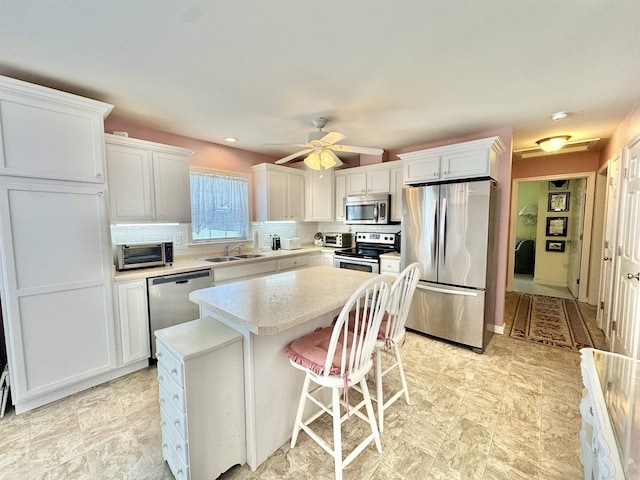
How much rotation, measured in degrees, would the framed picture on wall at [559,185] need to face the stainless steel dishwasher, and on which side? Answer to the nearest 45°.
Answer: approximately 45° to its right

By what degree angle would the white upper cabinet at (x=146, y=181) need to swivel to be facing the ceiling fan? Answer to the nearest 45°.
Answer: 0° — it already faces it

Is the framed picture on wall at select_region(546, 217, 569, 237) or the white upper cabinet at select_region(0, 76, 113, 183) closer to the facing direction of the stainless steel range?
the white upper cabinet

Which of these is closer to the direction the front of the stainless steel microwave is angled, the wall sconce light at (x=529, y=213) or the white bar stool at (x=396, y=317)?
the white bar stool

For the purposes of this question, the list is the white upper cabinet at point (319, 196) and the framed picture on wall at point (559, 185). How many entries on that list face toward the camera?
2

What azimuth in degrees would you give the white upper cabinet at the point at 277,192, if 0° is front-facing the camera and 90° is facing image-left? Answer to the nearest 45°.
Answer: approximately 315°

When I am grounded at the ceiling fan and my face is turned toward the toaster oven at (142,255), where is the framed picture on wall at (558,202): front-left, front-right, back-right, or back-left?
back-right

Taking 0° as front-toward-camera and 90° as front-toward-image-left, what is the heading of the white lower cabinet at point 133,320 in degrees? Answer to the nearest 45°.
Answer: approximately 315°

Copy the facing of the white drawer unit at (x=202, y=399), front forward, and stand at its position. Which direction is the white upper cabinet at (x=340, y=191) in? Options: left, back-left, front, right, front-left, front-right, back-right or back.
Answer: back
